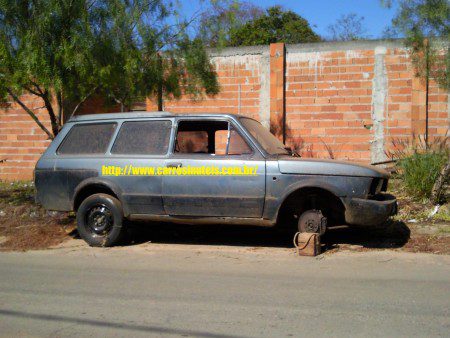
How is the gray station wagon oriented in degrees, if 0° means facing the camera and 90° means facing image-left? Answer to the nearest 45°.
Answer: approximately 270°

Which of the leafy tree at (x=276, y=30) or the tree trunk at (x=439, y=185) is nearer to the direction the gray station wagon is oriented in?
the tree trunk

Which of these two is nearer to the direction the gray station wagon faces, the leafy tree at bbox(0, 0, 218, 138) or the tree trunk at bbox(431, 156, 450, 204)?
the tree trunk
